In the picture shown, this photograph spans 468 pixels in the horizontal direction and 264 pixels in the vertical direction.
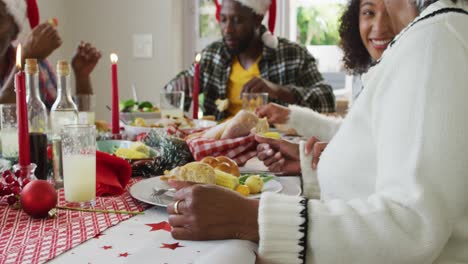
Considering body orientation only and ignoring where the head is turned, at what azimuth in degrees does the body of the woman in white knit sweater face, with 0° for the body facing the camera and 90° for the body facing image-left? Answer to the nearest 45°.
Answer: approximately 90°

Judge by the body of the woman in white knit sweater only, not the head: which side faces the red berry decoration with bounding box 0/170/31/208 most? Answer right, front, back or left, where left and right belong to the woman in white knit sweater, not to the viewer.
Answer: front

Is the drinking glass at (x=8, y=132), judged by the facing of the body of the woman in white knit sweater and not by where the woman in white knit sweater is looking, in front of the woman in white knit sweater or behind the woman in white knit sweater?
in front

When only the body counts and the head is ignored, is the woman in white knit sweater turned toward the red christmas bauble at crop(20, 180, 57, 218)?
yes

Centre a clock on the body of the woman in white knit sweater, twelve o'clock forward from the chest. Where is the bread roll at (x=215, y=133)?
The bread roll is roughly at 2 o'clock from the woman in white knit sweater.

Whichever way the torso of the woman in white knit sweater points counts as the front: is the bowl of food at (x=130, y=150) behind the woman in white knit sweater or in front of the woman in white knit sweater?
in front

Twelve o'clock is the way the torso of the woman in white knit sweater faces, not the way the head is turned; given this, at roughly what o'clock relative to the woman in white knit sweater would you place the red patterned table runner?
The red patterned table runner is roughly at 12 o'clock from the woman in white knit sweater.

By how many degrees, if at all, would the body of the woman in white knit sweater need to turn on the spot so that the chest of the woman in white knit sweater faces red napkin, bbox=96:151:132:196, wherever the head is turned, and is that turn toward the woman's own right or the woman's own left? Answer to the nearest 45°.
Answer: approximately 45° to the woman's own right

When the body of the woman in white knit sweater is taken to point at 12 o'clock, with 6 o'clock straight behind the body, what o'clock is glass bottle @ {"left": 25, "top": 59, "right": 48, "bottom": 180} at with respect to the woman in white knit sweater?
The glass bottle is roughly at 1 o'clock from the woman in white knit sweater.

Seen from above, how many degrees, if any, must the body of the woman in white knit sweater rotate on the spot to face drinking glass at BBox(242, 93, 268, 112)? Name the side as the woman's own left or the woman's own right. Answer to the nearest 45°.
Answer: approximately 90° to the woman's own right
